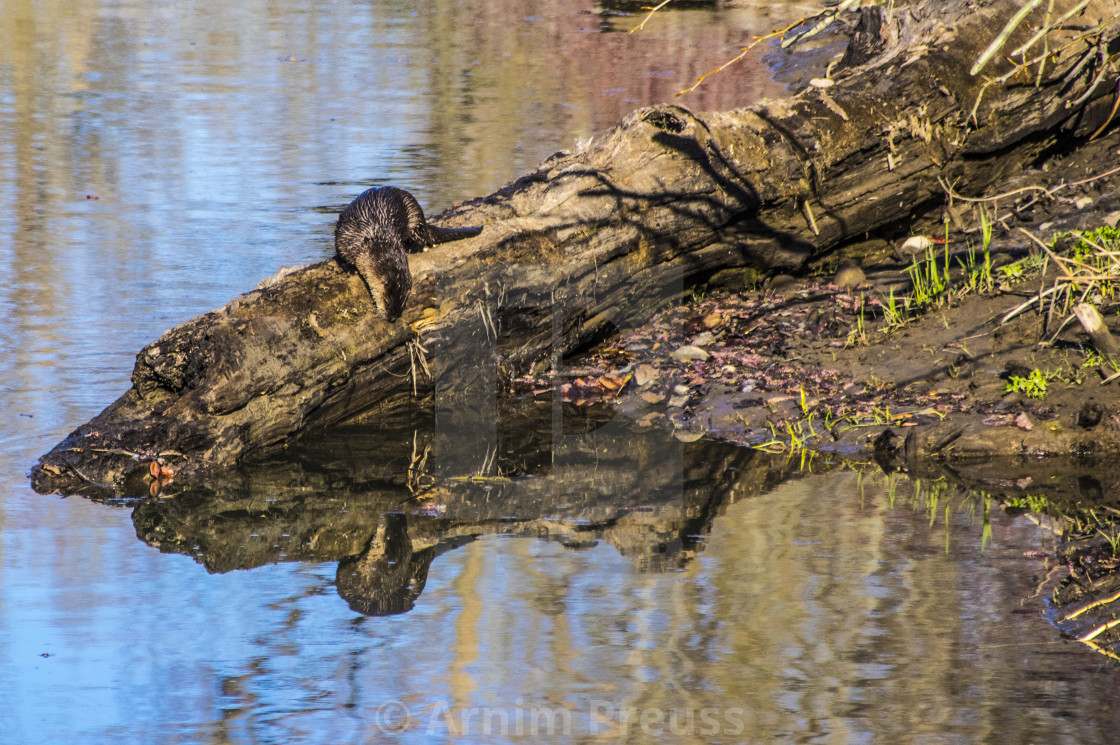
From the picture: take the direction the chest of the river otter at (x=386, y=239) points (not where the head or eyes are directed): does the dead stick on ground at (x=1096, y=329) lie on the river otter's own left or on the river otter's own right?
on the river otter's own left

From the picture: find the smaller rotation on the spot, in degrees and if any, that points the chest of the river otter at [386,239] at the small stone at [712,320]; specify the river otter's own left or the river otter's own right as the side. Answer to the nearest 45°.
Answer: approximately 135° to the river otter's own left

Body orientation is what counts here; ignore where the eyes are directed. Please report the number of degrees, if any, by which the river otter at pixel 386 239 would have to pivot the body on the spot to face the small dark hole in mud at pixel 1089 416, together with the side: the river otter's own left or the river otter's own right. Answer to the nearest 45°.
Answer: approximately 90° to the river otter's own left

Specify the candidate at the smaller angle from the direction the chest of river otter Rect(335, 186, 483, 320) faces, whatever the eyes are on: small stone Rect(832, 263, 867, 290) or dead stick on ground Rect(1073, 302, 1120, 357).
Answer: the dead stick on ground

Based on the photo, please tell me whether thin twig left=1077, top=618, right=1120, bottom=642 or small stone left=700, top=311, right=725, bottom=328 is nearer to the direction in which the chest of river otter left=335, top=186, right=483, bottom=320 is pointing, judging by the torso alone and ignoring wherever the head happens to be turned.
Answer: the thin twig

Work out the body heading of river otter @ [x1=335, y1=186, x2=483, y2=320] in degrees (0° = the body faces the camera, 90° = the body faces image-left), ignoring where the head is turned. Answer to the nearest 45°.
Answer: approximately 0°

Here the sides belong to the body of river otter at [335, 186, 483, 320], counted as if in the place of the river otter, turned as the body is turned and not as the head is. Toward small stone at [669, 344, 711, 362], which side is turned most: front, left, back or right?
left

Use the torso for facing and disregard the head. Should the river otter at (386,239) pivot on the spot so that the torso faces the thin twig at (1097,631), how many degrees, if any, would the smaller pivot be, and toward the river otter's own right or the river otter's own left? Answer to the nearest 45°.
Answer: approximately 45° to the river otter's own left
